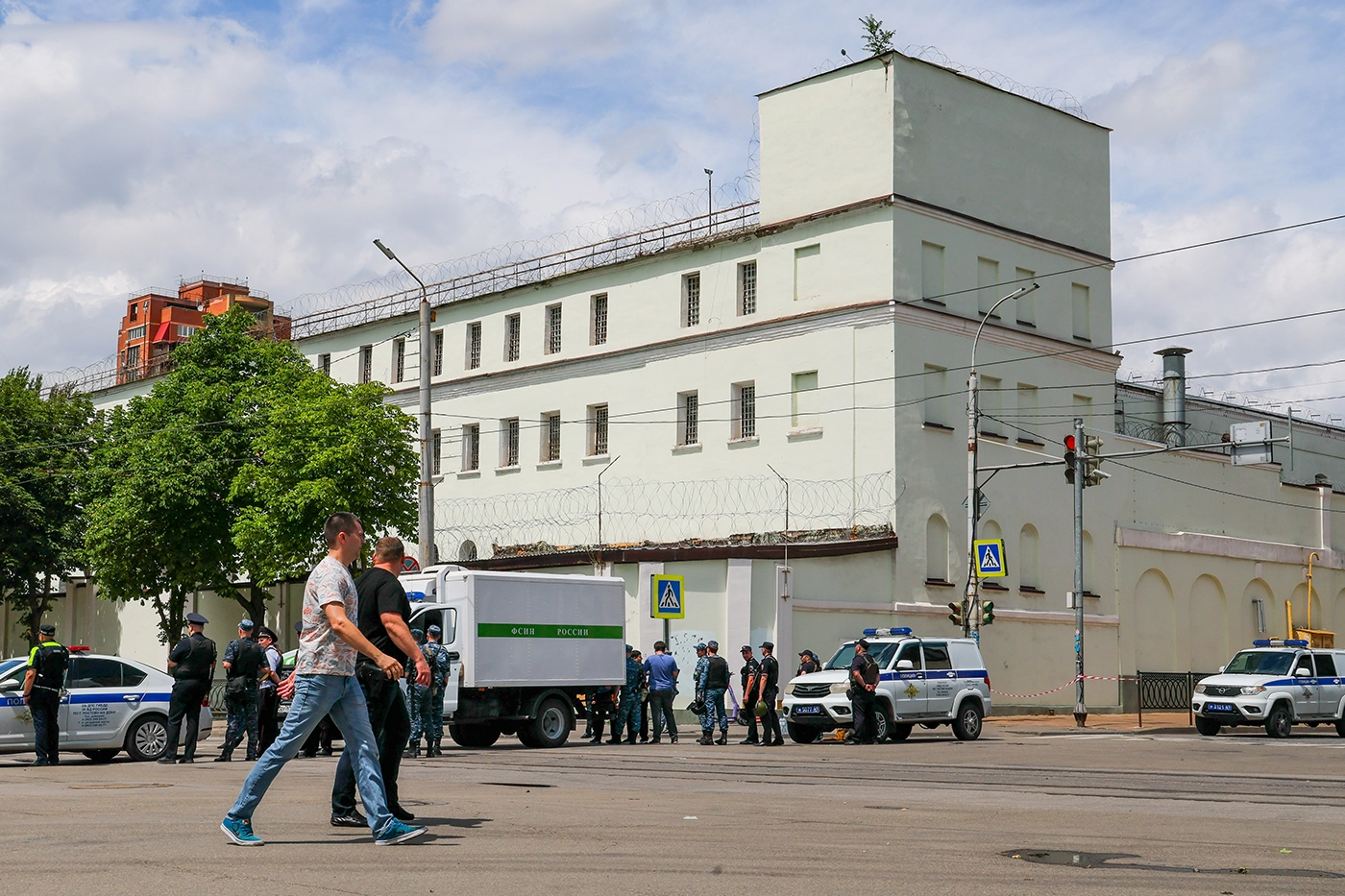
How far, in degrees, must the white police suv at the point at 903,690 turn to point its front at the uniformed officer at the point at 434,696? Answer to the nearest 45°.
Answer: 0° — it already faces them

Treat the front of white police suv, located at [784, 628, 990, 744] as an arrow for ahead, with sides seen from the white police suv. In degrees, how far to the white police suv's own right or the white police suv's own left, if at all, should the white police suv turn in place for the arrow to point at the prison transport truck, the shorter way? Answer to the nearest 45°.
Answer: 0° — it already faces it

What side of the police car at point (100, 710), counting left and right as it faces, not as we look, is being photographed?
left

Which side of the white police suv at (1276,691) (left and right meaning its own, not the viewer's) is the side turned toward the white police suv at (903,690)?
front

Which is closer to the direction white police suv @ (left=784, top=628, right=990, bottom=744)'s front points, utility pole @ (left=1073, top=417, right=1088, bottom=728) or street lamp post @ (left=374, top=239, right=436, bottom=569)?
the street lamp post

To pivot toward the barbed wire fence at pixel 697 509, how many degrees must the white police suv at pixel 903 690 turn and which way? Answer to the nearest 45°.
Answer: approximately 135° to its right

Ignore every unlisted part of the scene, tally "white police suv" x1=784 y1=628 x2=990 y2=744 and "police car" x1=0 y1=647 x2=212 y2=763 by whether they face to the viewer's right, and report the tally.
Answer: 0

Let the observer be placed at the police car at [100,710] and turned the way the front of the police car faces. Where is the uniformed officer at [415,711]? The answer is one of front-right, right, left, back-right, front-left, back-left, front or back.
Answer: back
